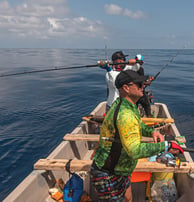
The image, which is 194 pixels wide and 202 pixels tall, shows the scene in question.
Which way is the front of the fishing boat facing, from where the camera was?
facing away from the viewer
